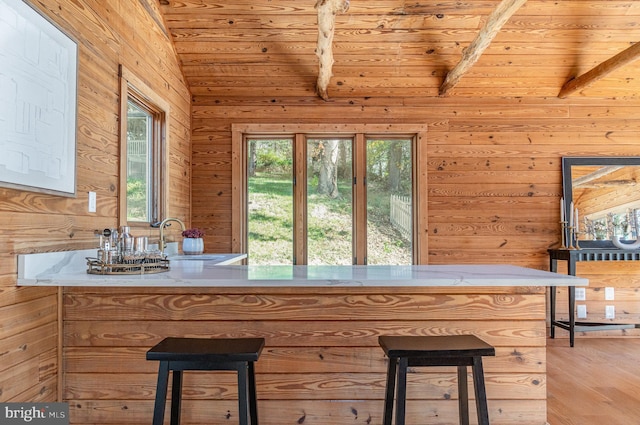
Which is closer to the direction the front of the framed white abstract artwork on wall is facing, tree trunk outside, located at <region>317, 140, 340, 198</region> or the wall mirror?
the wall mirror

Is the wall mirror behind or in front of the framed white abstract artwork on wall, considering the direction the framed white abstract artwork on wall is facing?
in front

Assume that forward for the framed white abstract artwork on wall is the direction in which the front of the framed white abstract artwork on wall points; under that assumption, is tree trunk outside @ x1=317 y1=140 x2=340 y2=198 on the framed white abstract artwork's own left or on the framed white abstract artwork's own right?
on the framed white abstract artwork's own left

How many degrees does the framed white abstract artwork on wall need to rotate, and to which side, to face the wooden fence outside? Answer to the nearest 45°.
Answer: approximately 45° to its left

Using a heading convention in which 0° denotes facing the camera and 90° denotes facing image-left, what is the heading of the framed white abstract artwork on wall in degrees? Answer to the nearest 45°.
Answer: approximately 315°

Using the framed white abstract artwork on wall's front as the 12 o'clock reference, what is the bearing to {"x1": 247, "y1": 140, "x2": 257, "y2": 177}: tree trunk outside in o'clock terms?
The tree trunk outside is roughly at 9 o'clock from the framed white abstract artwork on wall.

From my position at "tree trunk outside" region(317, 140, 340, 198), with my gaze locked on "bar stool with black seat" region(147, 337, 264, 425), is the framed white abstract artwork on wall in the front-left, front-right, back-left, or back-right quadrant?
front-right

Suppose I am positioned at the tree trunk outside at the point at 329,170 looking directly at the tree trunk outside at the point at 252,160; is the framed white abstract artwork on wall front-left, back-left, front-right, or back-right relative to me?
back-left

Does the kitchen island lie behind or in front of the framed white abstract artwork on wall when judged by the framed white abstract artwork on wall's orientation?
in front

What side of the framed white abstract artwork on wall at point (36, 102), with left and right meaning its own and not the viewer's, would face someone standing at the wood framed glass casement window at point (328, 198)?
left
